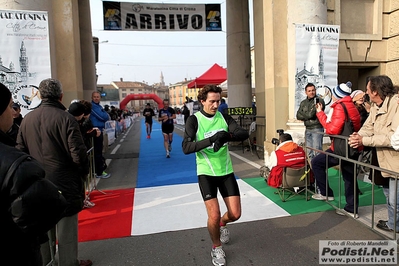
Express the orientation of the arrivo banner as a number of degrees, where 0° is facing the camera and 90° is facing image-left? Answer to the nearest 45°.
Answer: approximately 0°

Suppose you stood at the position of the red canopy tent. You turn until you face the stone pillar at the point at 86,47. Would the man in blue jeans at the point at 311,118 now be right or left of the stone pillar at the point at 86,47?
left

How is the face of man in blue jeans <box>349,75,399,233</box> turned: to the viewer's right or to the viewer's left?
to the viewer's left

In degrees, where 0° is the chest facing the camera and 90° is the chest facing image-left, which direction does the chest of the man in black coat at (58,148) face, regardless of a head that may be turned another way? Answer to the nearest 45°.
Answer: approximately 225°

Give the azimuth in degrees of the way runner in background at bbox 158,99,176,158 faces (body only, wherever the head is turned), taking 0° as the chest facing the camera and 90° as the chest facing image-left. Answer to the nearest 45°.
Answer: approximately 0°
